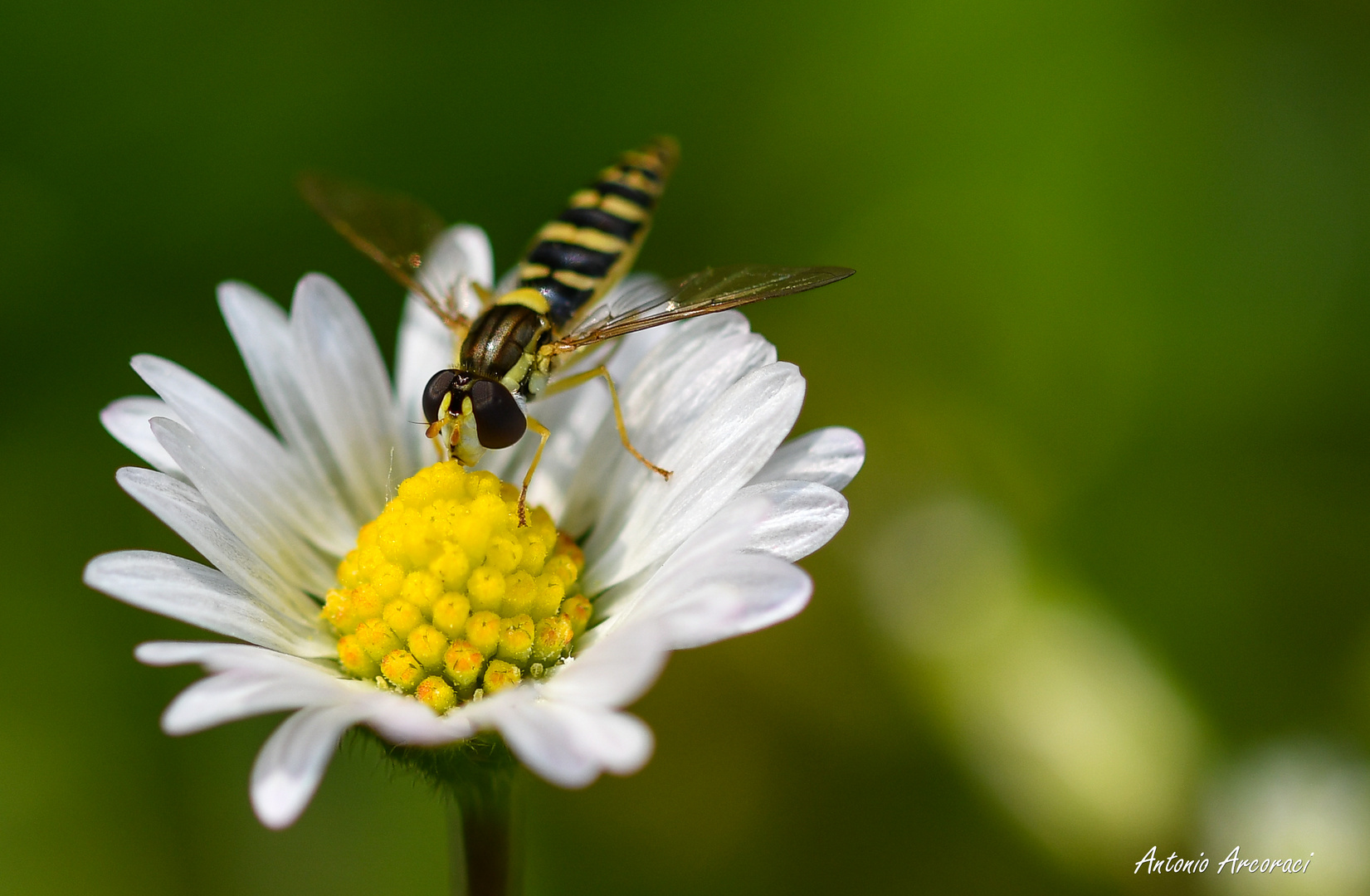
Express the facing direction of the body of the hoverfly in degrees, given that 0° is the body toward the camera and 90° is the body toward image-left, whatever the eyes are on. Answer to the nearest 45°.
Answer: approximately 45°

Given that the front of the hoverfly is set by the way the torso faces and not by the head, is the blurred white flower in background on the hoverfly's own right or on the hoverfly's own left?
on the hoverfly's own left
